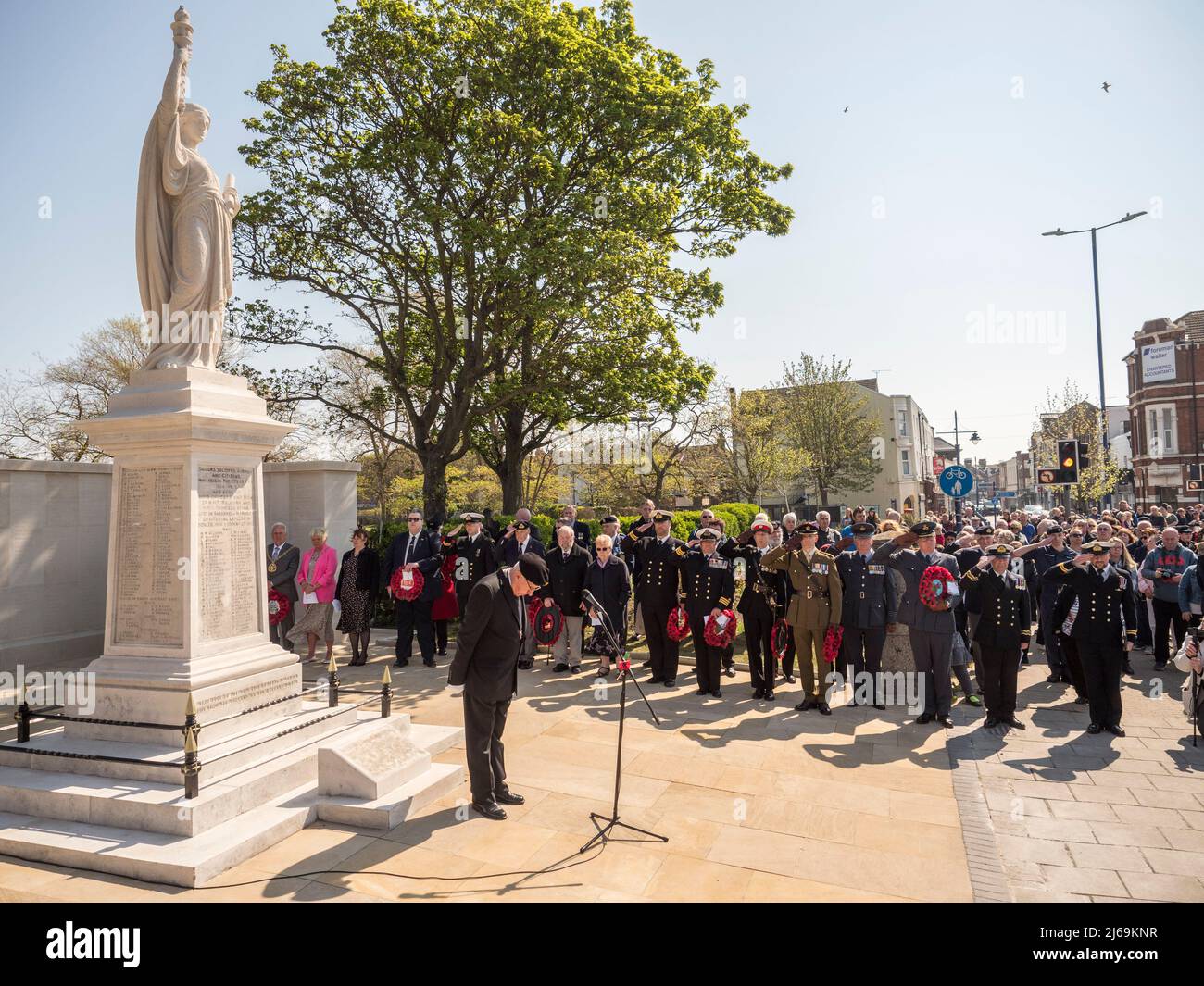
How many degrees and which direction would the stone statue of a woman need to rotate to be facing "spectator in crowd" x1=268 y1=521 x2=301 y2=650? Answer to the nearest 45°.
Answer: approximately 135° to its left

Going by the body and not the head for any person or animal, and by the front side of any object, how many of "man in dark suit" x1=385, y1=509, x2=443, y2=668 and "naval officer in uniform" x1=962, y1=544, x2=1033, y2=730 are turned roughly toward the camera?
2

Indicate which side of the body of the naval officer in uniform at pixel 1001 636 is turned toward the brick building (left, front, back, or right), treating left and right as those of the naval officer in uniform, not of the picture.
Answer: back

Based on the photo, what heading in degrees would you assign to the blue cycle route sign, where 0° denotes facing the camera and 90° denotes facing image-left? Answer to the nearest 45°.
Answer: approximately 0°

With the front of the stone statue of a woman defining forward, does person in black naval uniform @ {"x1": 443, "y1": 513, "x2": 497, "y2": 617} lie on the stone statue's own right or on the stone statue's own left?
on the stone statue's own left

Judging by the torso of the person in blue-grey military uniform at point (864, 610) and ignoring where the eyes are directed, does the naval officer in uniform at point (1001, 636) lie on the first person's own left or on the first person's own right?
on the first person's own left
